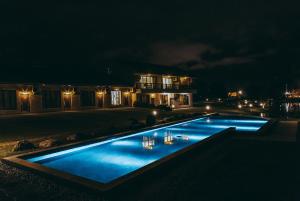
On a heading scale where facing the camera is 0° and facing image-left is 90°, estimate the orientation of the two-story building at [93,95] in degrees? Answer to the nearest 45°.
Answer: approximately 315°
